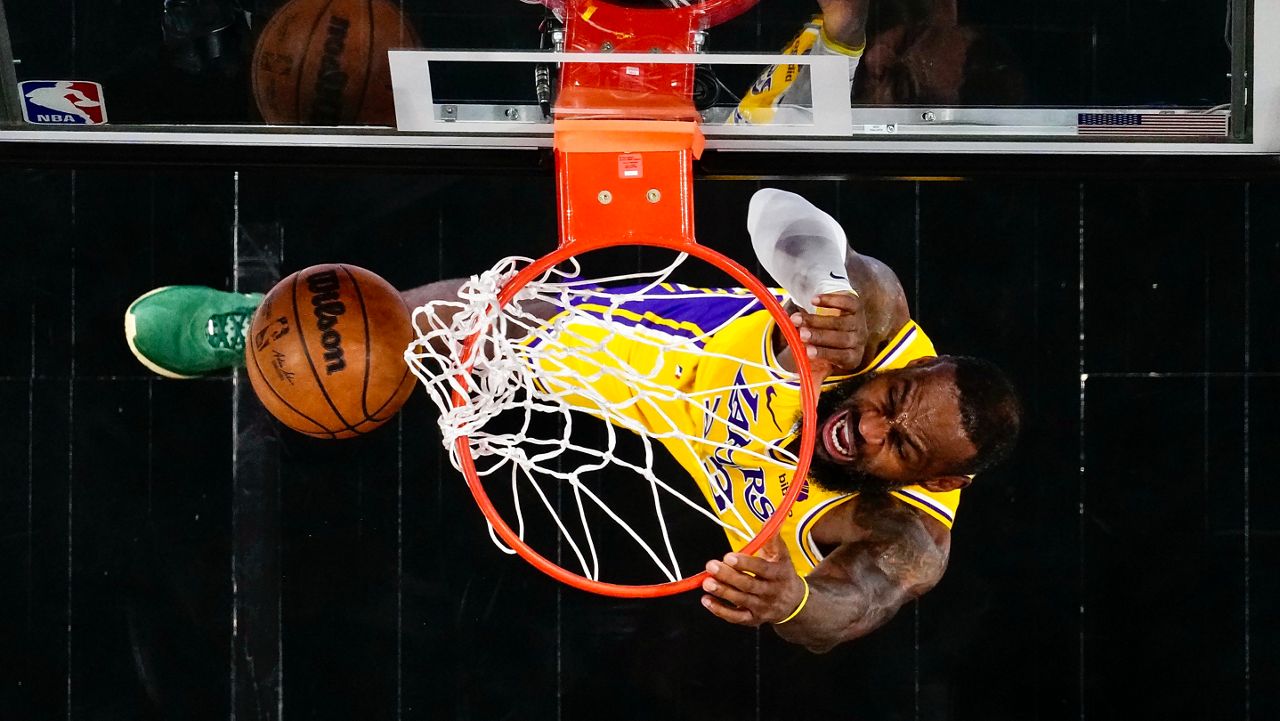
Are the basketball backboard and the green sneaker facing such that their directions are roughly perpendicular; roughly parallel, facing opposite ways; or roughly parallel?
roughly perpendicular

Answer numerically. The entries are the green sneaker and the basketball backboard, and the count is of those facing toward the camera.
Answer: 1

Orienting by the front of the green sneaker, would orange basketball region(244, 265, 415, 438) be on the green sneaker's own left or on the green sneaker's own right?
on the green sneaker's own left

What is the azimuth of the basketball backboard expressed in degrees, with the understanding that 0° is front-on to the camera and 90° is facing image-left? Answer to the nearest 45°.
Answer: approximately 0°

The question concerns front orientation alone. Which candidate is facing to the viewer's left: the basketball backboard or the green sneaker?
the green sneaker
